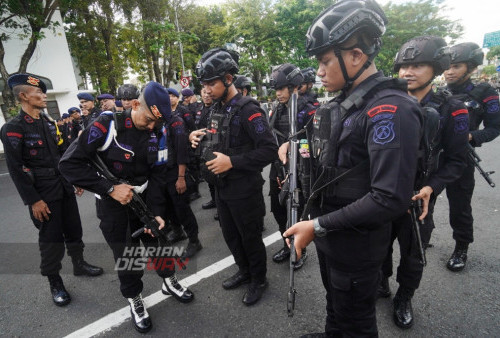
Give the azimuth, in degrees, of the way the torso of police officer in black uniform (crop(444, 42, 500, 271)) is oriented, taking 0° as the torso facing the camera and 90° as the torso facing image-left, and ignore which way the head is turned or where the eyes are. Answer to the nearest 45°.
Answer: approximately 45°

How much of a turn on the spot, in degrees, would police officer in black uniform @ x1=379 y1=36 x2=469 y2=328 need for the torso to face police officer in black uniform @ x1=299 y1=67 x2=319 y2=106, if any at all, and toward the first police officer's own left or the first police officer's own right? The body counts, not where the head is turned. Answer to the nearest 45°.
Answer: approximately 90° to the first police officer's own right

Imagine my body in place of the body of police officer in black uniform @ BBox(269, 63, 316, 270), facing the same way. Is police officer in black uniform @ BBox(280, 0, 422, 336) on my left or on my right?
on my left

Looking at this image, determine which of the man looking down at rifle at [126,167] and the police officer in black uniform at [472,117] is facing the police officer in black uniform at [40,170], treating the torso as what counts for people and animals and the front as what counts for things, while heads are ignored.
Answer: the police officer in black uniform at [472,117]

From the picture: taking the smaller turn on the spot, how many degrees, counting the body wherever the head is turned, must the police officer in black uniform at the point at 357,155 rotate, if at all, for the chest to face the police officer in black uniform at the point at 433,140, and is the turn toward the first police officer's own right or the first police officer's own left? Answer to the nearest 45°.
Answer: approximately 135° to the first police officer's own right

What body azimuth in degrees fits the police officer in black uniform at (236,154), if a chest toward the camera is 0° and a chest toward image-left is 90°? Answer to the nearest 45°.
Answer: approximately 45°

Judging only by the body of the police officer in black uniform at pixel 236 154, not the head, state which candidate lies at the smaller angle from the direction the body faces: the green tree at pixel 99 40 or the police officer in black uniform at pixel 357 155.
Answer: the police officer in black uniform

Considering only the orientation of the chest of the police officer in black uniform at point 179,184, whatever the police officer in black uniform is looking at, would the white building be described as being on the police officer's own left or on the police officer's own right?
on the police officer's own right

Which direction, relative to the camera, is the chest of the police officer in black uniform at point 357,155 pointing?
to the viewer's left

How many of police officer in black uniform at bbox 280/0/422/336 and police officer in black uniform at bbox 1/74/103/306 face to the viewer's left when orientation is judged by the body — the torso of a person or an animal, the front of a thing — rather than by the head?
1
